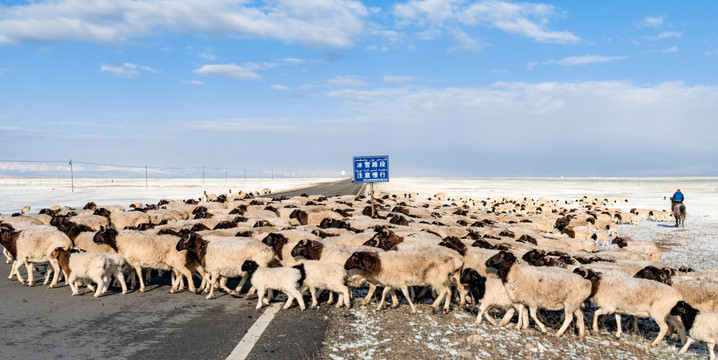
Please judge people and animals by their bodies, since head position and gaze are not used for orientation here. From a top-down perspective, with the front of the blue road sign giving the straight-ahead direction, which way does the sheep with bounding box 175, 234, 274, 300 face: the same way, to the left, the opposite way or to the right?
to the right

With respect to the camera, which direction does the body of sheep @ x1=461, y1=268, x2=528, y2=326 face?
to the viewer's left

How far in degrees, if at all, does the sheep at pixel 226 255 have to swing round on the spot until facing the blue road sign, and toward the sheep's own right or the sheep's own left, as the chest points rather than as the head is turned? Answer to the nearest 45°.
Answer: approximately 135° to the sheep's own right

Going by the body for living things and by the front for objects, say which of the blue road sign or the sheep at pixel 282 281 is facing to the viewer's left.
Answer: the sheep

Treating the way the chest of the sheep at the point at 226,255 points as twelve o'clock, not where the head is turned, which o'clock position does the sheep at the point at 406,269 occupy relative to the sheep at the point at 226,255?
the sheep at the point at 406,269 is roughly at 7 o'clock from the sheep at the point at 226,255.

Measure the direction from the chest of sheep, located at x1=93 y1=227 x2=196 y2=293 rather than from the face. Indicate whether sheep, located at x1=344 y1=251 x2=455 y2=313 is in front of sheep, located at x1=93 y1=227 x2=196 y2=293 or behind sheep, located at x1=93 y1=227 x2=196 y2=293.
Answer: behind

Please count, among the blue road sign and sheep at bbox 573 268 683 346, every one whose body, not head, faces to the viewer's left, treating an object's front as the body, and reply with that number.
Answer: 1

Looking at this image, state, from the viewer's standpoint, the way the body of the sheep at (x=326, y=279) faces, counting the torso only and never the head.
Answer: to the viewer's left

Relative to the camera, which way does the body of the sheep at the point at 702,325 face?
to the viewer's left

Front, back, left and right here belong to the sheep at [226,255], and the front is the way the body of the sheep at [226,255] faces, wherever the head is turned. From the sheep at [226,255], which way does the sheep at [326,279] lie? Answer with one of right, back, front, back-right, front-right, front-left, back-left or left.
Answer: back-left

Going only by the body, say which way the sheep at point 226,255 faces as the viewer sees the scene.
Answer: to the viewer's left

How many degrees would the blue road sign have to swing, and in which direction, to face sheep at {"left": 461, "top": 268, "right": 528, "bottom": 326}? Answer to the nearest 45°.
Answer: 0° — it already faces it
